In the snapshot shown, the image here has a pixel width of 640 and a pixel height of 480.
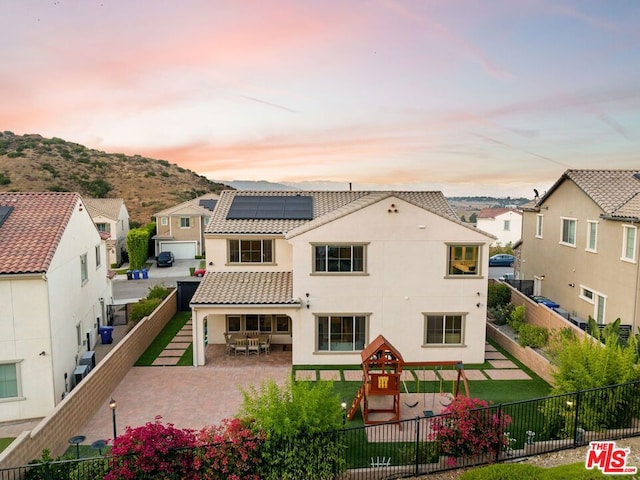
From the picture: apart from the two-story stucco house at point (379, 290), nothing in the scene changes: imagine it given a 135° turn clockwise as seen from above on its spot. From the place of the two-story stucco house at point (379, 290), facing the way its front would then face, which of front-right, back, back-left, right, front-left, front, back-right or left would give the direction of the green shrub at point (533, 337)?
front-left

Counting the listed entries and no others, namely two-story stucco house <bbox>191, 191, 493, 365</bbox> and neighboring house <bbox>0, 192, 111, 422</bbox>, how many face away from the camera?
2

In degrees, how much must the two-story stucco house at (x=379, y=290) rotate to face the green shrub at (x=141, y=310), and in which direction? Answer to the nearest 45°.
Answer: approximately 90° to its left

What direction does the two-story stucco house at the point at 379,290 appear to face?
away from the camera

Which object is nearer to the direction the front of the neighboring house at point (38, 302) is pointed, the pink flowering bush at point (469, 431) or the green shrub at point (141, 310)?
the green shrub

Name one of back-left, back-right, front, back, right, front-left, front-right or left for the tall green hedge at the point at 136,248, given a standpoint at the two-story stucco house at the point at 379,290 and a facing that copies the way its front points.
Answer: front-left

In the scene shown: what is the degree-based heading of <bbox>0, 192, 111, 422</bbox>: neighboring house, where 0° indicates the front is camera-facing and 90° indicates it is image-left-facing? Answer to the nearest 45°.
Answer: approximately 180°

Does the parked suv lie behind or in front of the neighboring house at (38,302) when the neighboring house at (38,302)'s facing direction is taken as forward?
in front

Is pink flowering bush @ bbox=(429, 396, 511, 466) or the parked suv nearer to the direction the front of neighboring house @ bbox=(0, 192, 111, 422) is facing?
the parked suv

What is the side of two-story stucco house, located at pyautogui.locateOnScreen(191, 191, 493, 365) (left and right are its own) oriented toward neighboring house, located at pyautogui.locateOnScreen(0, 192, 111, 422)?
left

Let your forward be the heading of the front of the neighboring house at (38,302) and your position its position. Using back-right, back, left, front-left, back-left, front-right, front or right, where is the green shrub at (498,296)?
right

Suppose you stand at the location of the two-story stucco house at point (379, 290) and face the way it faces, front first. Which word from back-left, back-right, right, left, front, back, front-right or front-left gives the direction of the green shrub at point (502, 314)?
front-right
